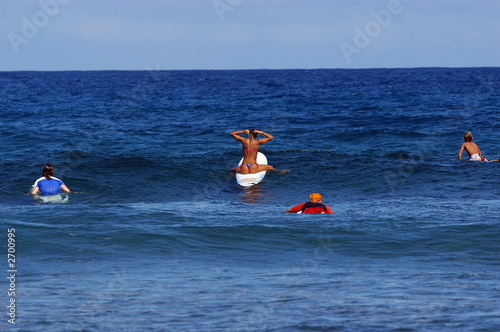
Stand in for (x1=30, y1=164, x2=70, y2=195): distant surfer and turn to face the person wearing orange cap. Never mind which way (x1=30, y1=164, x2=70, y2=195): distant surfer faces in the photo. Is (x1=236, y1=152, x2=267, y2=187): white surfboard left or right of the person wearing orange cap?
left

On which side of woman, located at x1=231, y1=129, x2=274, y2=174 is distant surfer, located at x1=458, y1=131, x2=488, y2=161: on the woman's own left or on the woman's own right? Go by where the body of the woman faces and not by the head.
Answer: on the woman's own right

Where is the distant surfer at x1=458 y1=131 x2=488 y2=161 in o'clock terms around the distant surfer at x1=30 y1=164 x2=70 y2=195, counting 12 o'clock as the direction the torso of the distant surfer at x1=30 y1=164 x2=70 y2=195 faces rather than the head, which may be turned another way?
the distant surfer at x1=458 y1=131 x2=488 y2=161 is roughly at 3 o'clock from the distant surfer at x1=30 y1=164 x2=70 y2=195.

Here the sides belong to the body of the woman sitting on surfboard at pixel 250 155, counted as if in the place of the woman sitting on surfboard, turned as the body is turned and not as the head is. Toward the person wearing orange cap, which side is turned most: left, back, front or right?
back

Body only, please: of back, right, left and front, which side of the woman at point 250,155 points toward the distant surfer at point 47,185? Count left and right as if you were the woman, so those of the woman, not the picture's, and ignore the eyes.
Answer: left

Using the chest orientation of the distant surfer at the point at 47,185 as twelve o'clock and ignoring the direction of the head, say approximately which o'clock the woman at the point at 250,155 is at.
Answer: The woman is roughly at 3 o'clock from the distant surfer.

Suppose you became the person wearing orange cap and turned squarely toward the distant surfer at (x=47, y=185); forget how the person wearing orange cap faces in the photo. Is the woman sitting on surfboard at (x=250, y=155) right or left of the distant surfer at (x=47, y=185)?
right

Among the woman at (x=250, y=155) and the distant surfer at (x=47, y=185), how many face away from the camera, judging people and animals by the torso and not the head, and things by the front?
2

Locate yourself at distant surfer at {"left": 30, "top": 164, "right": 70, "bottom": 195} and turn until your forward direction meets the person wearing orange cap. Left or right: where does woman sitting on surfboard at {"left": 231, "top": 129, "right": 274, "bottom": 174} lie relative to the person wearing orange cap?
left

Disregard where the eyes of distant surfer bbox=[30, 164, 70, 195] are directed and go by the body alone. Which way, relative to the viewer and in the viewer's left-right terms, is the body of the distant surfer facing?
facing away from the viewer

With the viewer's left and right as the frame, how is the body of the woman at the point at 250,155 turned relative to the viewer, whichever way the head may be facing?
facing away from the viewer
